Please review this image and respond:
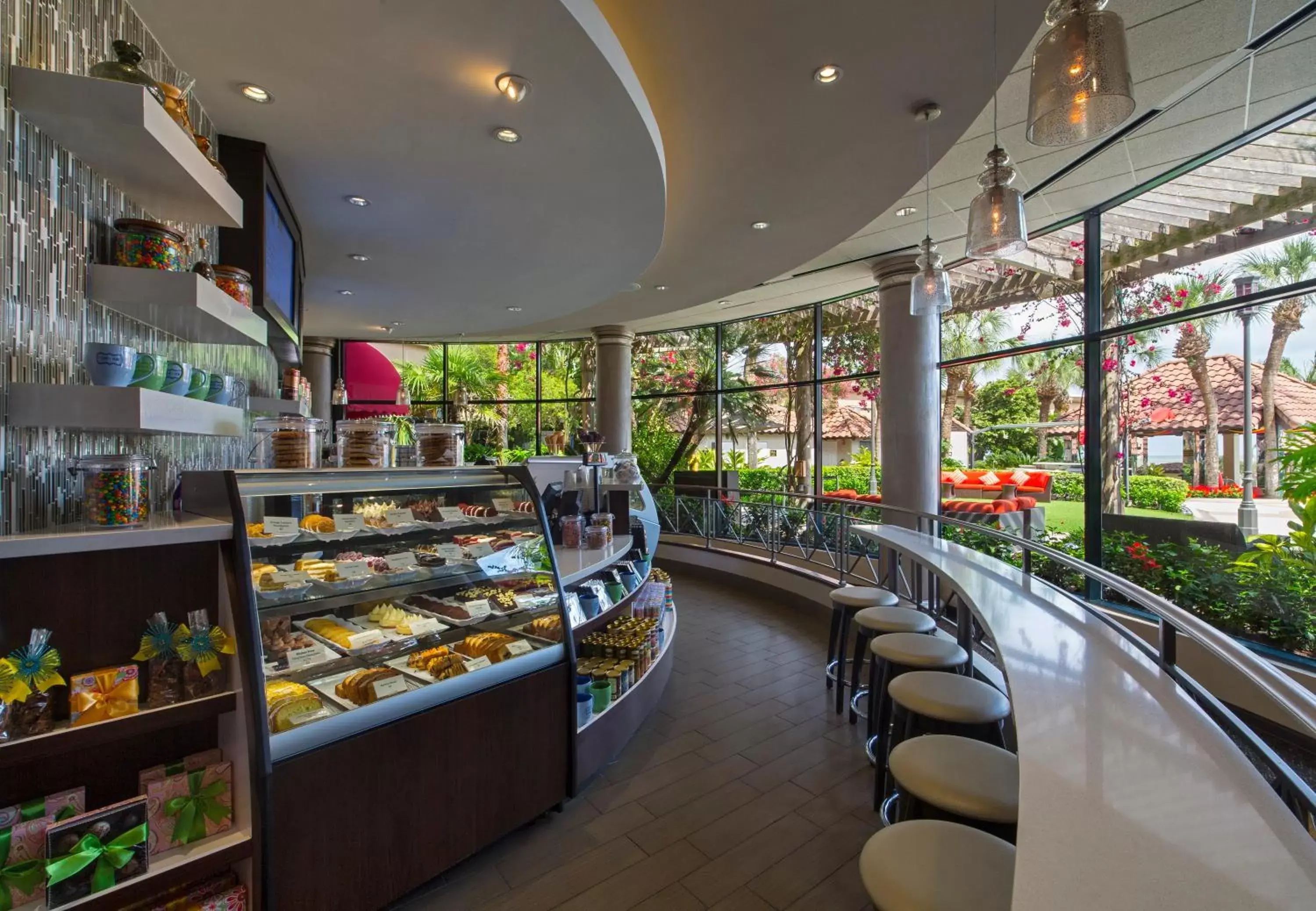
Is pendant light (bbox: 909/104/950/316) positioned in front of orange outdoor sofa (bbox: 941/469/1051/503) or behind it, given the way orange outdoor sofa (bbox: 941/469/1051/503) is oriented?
in front

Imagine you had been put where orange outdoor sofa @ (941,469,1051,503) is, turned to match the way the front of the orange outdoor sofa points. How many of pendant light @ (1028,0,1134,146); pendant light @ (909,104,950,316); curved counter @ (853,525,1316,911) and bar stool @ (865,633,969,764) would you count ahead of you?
4

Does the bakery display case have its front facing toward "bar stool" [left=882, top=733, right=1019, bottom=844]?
yes

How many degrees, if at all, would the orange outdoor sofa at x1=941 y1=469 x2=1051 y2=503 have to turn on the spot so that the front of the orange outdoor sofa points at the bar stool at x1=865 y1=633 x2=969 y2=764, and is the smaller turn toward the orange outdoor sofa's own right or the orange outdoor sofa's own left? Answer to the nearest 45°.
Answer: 0° — it already faces it

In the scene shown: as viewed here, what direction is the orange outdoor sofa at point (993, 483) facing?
toward the camera

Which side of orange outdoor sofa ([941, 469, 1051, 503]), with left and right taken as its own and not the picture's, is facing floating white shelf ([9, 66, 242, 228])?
front

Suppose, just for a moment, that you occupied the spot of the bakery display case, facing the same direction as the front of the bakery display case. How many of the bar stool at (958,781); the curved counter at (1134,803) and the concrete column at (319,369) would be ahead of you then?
2

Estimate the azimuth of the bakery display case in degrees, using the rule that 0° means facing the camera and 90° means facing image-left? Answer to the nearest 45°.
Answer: approximately 315°

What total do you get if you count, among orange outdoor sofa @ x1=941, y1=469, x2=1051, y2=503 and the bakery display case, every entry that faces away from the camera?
0

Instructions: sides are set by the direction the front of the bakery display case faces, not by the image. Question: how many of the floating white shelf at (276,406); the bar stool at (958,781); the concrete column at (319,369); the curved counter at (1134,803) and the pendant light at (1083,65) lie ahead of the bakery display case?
3

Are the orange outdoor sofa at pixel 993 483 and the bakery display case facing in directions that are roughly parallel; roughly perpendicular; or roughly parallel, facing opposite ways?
roughly perpendicular

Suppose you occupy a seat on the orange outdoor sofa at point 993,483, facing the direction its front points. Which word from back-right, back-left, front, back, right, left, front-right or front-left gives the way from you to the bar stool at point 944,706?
front

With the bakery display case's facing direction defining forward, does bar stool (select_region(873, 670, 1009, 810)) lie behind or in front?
in front
